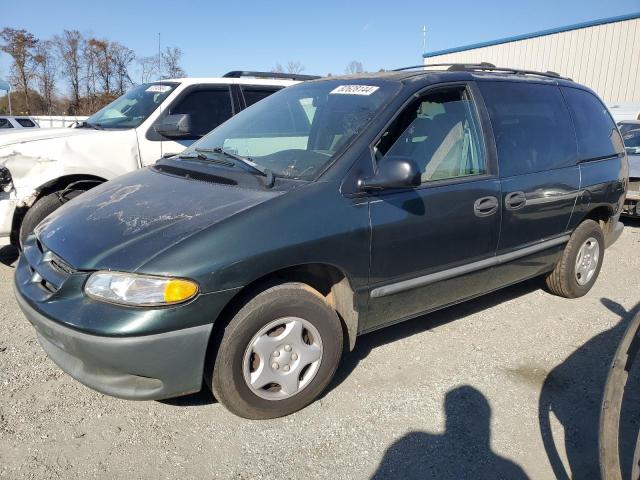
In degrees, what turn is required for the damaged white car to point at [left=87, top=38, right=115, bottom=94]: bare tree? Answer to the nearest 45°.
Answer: approximately 135° to its right

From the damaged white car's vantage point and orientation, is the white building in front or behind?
behind

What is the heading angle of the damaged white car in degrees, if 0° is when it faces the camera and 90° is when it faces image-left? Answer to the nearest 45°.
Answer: approximately 45°

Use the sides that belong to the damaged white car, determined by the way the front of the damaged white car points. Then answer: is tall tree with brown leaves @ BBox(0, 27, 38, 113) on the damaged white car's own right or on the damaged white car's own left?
on the damaged white car's own right
